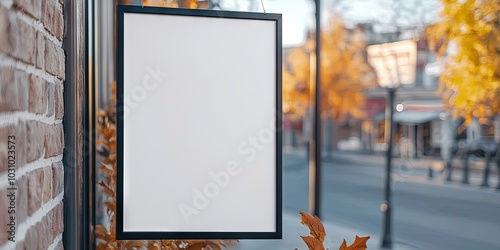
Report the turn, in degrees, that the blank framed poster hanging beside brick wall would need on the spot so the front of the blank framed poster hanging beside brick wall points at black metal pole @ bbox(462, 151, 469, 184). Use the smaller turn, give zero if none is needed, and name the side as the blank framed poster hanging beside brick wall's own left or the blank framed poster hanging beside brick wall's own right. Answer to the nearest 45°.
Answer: approximately 135° to the blank framed poster hanging beside brick wall's own left

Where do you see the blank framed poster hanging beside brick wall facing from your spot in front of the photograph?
facing the viewer

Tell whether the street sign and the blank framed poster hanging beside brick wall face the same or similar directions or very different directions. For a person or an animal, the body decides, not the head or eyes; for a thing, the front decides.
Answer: same or similar directions

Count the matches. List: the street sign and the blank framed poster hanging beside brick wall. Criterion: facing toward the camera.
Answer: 2

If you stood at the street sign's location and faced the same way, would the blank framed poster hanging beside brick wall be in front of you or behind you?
in front
